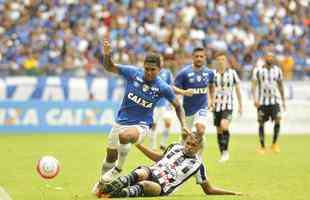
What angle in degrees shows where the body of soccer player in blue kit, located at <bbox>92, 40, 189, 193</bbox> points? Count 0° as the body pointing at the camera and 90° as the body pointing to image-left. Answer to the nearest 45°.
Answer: approximately 0°

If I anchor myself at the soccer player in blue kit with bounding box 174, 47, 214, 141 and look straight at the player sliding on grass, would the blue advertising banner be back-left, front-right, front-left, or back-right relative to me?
back-right

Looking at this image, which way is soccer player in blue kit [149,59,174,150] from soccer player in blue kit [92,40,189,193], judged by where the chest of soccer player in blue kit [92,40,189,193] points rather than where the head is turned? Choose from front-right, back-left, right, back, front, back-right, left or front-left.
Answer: back

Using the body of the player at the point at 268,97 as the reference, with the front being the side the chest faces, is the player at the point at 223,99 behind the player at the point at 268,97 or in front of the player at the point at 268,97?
in front

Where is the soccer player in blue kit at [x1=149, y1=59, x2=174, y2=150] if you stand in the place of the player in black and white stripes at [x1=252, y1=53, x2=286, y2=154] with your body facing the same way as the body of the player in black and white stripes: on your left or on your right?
on your right

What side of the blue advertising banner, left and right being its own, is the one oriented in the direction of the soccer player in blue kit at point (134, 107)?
front
